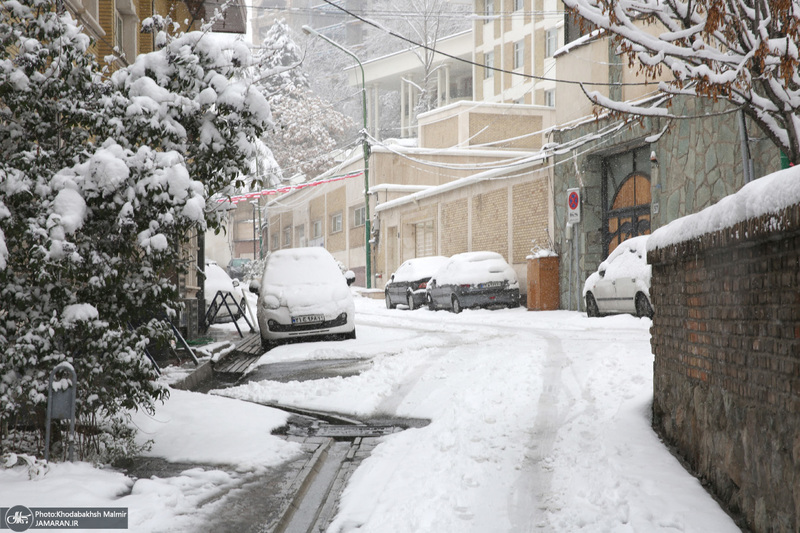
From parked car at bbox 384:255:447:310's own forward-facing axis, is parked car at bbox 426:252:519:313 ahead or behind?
behind

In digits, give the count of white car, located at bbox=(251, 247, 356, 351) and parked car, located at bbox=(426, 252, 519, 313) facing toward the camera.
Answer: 1

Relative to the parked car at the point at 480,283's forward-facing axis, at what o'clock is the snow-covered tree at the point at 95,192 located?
The snow-covered tree is roughly at 8 o'clock from the parked car.

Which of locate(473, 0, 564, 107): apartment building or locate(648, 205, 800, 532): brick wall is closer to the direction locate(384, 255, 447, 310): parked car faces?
the apartment building

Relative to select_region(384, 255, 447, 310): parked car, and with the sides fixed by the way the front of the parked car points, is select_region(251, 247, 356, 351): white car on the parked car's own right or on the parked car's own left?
on the parked car's own left

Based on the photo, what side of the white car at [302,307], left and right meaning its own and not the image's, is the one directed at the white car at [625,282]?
left

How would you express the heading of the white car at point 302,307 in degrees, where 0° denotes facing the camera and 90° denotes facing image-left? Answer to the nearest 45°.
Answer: approximately 0°

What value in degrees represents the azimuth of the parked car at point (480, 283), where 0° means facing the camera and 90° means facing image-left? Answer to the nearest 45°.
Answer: approximately 135°

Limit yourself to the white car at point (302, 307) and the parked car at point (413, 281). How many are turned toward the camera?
1

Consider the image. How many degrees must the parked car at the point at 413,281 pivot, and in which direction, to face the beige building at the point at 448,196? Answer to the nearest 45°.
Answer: approximately 45° to its right

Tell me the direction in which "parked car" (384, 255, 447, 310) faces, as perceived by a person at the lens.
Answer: facing away from the viewer and to the left of the viewer
